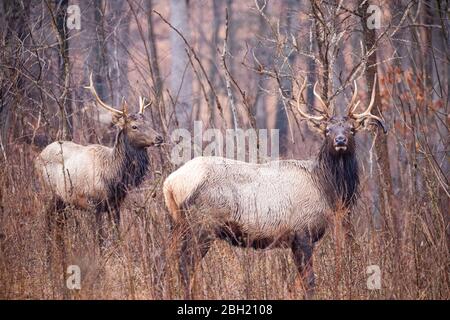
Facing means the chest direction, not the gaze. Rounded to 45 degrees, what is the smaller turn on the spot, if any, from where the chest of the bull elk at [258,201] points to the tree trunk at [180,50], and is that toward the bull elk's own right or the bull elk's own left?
approximately 90° to the bull elk's own left

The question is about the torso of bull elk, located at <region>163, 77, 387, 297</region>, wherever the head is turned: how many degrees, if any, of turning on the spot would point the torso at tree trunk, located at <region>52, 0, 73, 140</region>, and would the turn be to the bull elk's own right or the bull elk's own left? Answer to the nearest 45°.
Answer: approximately 135° to the bull elk's own left

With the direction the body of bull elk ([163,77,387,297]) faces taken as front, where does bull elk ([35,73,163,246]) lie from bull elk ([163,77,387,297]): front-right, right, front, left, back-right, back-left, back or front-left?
back-left

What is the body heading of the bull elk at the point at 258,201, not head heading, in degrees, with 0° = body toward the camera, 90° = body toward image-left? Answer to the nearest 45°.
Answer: approximately 270°
